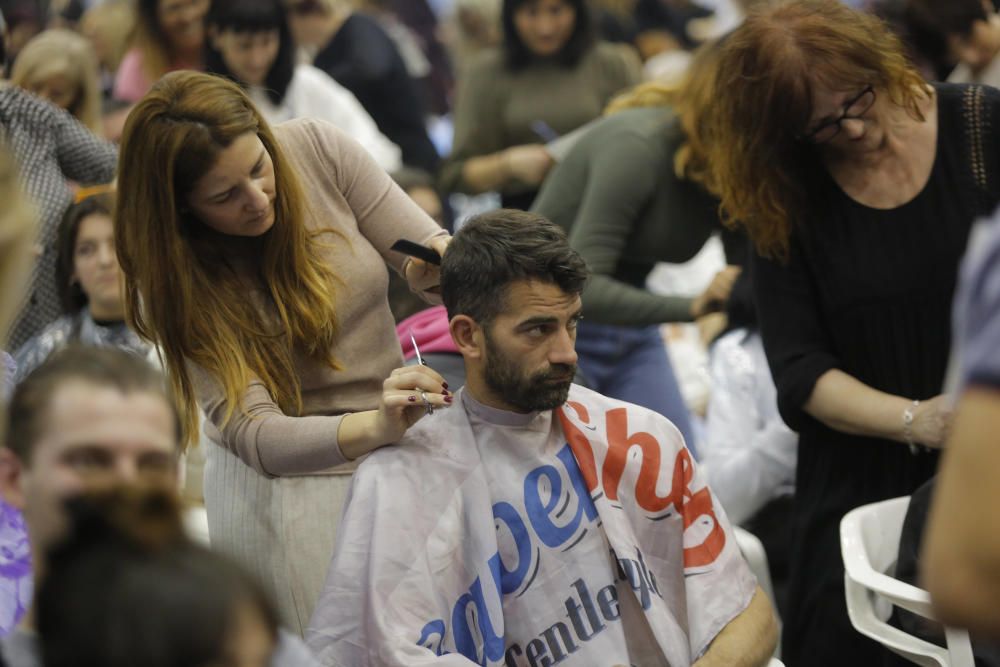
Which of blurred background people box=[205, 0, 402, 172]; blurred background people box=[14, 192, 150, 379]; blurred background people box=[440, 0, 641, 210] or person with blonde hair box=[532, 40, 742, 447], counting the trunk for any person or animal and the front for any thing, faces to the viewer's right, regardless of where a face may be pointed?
the person with blonde hair

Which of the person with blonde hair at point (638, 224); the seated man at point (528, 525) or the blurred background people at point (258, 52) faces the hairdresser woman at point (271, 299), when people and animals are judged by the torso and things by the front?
the blurred background people

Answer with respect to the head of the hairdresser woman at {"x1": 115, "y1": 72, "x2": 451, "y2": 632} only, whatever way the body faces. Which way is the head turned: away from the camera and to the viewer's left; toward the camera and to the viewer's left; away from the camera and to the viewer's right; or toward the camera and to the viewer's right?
toward the camera and to the viewer's right

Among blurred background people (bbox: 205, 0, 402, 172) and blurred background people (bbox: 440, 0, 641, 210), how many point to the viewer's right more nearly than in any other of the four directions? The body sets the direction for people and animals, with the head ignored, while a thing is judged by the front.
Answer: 0

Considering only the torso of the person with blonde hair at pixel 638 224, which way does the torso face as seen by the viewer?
to the viewer's right

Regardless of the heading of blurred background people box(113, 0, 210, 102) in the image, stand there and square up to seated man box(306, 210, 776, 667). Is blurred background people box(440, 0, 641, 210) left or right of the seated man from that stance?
left

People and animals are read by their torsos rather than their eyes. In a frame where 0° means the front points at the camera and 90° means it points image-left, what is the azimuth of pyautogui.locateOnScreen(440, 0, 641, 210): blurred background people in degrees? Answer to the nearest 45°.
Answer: approximately 0°

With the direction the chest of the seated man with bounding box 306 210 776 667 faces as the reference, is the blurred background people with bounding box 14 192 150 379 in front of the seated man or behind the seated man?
behind

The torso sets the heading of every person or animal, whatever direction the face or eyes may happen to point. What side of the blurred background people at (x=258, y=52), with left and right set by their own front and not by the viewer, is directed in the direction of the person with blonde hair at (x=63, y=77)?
right

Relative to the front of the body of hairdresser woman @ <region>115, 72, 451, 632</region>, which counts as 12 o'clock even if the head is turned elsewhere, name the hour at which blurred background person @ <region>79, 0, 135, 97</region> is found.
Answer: The blurred background person is roughly at 7 o'clock from the hairdresser woman.

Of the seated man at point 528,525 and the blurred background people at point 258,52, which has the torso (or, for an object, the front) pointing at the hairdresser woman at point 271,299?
the blurred background people

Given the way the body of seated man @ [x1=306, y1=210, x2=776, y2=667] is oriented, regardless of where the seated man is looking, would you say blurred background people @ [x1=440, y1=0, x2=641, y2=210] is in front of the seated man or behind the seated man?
behind
